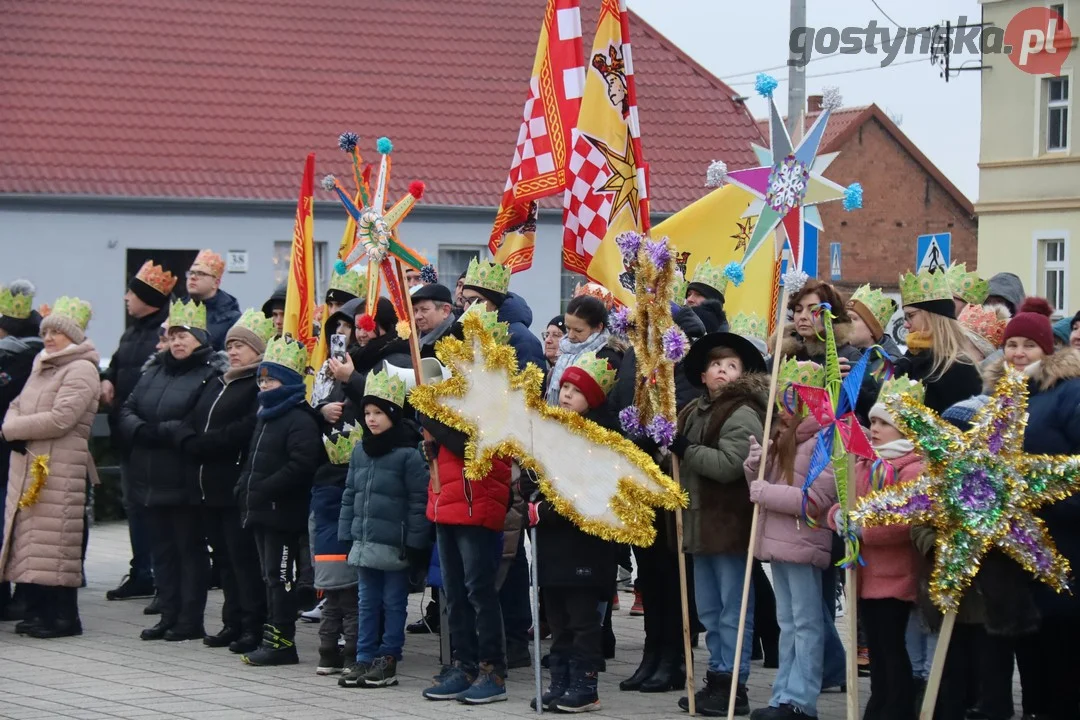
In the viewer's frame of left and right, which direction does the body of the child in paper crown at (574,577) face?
facing the viewer and to the left of the viewer

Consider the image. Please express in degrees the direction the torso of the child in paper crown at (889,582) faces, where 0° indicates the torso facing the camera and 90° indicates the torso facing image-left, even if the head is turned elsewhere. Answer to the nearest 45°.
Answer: approximately 45°

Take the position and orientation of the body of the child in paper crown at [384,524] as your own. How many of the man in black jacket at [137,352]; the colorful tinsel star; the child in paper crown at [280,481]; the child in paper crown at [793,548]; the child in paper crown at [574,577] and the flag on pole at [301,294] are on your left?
3

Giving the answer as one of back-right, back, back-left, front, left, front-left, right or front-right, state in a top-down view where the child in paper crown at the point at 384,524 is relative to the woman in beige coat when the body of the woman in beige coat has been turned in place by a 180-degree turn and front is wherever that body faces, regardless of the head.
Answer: right

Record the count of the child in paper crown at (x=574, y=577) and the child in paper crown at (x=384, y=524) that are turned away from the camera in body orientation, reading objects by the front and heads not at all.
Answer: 0

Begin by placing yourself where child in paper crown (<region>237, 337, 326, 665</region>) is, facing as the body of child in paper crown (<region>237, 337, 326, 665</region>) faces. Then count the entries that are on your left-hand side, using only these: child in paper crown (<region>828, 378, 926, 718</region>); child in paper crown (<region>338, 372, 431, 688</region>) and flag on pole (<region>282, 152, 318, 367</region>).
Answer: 2

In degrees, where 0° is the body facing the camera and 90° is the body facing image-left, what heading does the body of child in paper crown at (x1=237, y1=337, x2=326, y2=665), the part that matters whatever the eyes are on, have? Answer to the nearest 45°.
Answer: approximately 45°

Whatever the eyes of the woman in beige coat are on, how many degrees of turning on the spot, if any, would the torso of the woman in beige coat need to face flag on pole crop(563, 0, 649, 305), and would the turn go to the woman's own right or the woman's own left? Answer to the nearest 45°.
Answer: approximately 90° to the woman's own left

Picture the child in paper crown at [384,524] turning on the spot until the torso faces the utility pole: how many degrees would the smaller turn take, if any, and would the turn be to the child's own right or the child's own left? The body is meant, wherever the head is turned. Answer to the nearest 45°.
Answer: approximately 180°

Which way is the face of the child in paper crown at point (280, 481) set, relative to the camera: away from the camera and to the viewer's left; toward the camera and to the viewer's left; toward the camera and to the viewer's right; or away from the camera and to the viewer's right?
toward the camera and to the viewer's left

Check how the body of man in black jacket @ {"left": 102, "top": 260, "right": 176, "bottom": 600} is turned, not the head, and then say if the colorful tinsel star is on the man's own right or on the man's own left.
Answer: on the man's own left

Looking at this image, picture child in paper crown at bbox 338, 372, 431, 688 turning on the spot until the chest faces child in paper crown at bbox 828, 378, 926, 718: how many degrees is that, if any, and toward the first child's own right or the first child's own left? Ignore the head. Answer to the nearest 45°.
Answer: approximately 90° to the first child's own left
